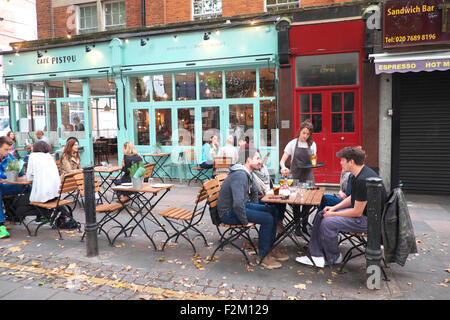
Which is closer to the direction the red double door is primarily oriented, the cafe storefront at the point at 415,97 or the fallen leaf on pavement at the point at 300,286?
the fallen leaf on pavement

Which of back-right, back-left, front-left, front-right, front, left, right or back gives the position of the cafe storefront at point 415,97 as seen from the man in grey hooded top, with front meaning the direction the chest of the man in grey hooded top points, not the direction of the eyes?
front-left

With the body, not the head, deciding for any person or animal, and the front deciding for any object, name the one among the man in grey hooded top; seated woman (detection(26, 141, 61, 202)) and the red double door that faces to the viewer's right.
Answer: the man in grey hooded top

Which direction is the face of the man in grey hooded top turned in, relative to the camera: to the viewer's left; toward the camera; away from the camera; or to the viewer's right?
to the viewer's right

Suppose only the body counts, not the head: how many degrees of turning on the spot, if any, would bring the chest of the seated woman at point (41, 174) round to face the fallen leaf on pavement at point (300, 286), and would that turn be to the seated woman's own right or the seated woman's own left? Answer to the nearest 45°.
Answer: approximately 180°

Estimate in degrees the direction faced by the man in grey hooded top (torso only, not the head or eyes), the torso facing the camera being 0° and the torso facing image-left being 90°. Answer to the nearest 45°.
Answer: approximately 270°

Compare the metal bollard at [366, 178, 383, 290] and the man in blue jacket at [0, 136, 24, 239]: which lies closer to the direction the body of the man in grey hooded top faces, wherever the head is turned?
the metal bollard
